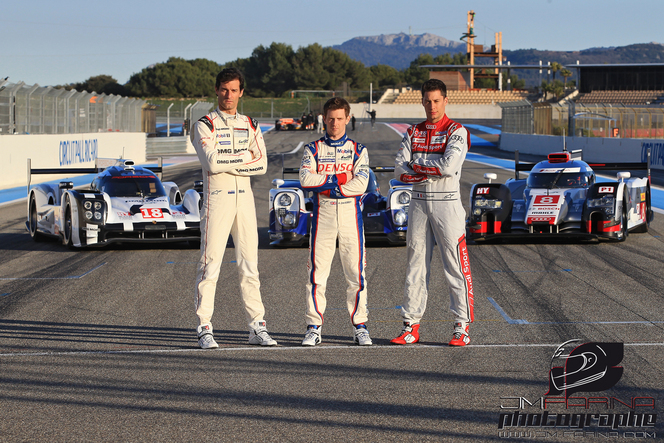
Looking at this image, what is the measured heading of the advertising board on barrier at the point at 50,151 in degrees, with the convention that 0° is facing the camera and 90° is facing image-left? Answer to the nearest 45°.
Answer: approximately 315°

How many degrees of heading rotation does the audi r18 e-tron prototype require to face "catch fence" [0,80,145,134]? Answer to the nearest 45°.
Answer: approximately 135° to its right

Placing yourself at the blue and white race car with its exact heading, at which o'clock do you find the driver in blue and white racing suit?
The driver in blue and white racing suit is roughly at 12 o'clock from the blue and white race car.

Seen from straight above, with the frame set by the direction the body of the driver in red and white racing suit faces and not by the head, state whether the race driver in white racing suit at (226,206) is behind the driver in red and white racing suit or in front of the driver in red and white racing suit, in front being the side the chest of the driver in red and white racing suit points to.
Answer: in front

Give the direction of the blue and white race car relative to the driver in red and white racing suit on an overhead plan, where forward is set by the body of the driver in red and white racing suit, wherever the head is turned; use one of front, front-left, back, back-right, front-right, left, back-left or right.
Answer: back-right

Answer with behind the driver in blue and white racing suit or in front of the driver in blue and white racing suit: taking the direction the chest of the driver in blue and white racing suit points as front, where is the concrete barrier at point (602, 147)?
behind

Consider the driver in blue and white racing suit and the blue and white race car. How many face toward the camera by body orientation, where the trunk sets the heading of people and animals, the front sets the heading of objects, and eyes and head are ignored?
2
